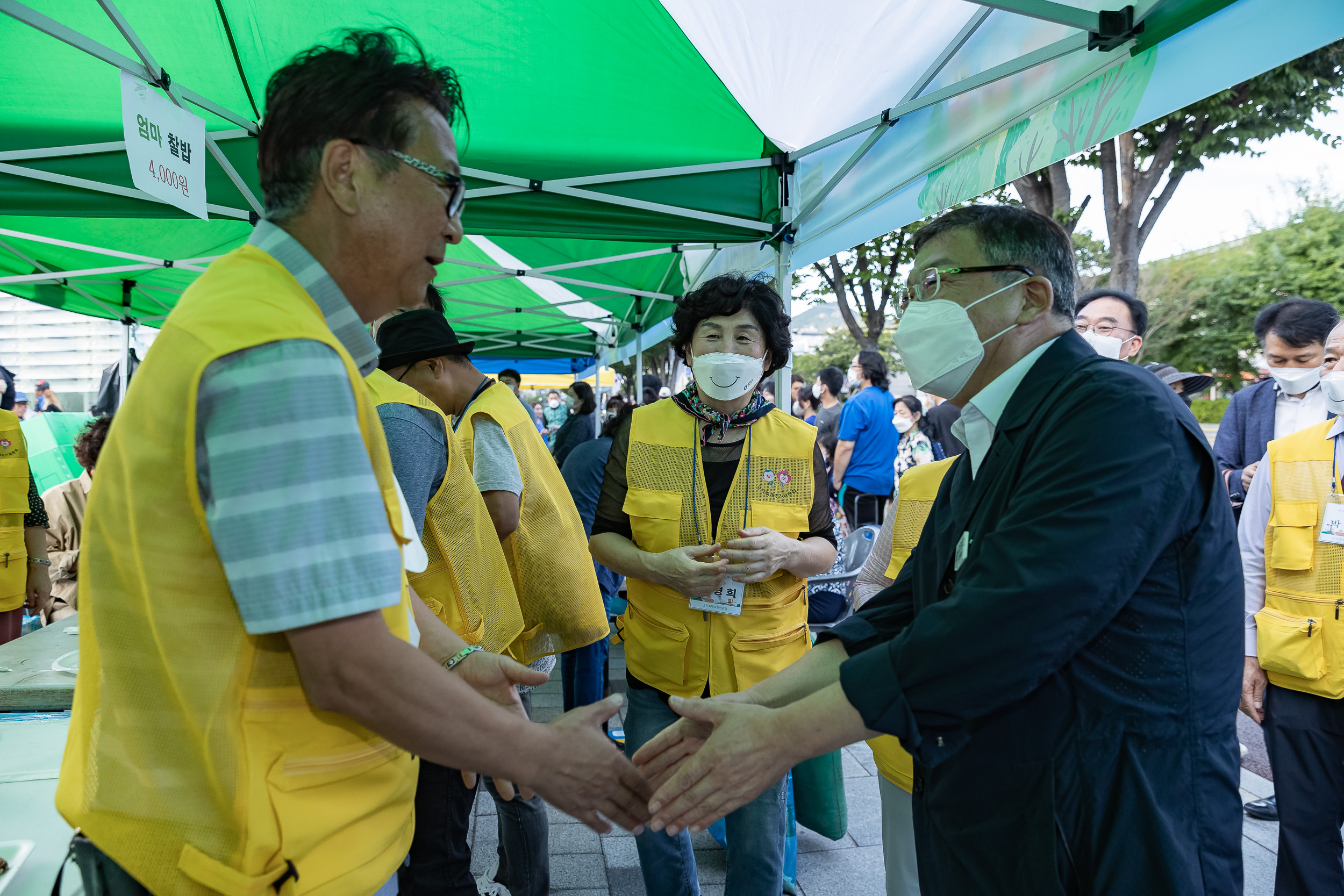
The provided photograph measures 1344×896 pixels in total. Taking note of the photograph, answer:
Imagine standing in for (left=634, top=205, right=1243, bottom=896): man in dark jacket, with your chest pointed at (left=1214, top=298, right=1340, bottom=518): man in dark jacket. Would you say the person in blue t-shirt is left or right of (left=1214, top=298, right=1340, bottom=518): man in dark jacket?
left

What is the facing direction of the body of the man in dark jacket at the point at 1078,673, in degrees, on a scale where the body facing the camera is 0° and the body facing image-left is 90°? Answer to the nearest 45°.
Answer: approximately 90°

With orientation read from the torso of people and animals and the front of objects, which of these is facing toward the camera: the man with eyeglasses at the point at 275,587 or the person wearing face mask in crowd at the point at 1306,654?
the person wearing face mask in crowd

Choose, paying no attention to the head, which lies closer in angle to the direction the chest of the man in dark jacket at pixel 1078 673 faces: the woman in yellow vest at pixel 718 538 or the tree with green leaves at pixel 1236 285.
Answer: the woman in yellow vest

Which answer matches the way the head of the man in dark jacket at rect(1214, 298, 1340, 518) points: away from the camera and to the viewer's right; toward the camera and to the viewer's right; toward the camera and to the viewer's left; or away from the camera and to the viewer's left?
toward the camera and to the viewer's left

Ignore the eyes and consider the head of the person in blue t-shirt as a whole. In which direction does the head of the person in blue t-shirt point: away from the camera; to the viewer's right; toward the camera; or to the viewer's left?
to the viewer's left

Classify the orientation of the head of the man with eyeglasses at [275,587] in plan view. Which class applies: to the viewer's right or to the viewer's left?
to the viewer's right

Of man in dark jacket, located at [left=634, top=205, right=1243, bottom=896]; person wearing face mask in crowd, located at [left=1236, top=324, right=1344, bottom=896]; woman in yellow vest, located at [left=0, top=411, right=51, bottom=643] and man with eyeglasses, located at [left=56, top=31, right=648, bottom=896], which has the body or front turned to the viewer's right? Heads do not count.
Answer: the man with eyeglasses

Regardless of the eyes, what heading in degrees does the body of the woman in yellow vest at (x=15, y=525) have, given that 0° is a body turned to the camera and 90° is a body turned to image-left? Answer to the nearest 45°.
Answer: approximately 0°

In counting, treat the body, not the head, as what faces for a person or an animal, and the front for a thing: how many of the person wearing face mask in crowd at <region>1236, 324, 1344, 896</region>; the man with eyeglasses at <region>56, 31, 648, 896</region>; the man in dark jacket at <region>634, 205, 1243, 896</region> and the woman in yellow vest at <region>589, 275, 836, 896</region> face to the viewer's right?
1

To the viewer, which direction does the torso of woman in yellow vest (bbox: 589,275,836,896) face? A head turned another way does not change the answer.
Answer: toward the camera

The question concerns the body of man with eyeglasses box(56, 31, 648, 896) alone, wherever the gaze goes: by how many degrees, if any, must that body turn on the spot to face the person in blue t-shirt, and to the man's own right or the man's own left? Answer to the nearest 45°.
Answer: approximately 45° to the man's own left

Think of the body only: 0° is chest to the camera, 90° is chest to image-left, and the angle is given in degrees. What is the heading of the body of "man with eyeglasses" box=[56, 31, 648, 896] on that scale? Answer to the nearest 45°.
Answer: approximately 270°

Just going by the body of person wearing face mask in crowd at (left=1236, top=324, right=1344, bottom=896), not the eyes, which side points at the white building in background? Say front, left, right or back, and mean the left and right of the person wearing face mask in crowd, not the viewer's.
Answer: right

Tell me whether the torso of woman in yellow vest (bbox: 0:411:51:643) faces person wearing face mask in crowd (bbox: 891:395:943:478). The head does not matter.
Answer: no

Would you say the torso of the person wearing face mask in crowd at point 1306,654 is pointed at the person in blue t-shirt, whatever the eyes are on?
no
